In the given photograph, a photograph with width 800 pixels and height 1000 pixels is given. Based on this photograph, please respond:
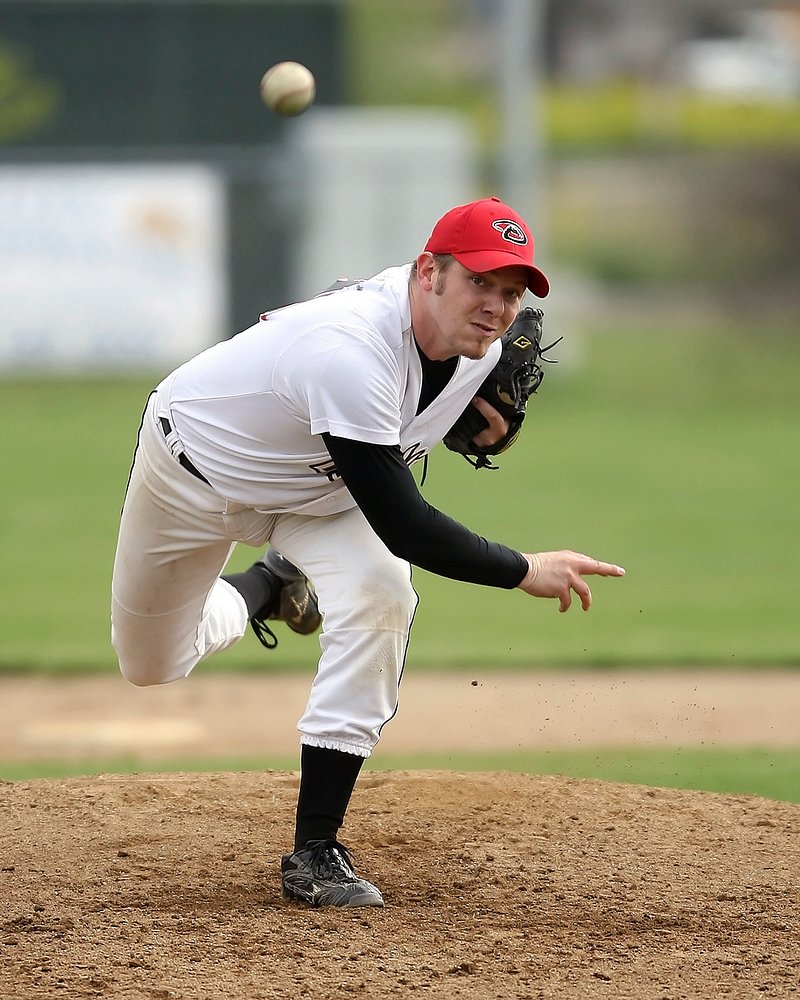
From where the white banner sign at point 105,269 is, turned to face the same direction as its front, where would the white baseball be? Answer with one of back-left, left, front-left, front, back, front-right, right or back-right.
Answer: front

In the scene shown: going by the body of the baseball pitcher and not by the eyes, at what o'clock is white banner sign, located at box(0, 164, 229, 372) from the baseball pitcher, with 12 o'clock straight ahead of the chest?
The white banner sign is roughly at 7 o'clock from the baseball pitcher.

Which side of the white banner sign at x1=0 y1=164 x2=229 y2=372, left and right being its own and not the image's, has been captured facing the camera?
front

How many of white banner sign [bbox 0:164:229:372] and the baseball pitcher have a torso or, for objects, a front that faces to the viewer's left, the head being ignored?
0

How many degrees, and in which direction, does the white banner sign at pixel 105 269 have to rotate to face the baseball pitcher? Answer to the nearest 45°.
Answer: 0° — it already faces them

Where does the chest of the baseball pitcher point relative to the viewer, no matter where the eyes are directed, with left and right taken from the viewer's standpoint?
facing the viewer and to the right of the viewer

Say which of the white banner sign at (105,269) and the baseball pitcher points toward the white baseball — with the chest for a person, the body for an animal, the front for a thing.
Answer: the white banner sign
